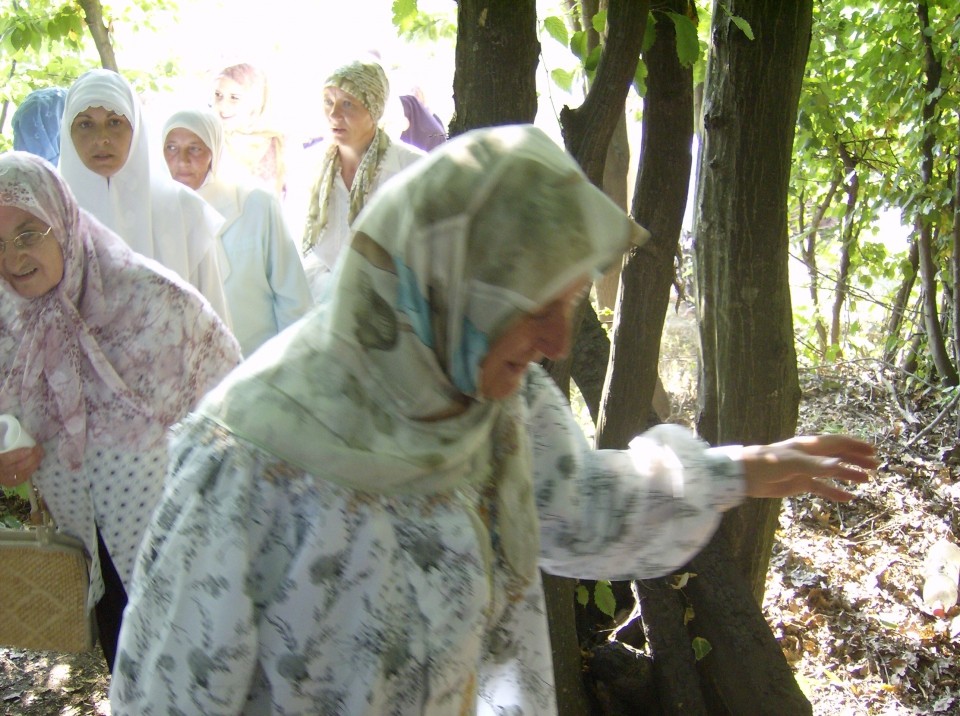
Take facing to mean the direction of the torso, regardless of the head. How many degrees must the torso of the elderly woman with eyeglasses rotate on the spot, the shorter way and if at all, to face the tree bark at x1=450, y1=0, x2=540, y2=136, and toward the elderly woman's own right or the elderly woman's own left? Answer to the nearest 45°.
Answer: approximately 135° to the elderly woman's own left

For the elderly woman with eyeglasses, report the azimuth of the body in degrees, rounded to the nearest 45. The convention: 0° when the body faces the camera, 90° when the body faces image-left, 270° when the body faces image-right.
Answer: approximately 45°

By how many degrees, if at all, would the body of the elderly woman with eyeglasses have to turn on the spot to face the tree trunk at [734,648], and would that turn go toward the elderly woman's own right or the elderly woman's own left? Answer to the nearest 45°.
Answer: approximately 135° to the elderly woman's own left

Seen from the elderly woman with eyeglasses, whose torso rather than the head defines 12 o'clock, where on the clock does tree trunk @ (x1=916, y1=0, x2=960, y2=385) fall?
The tree trunk is roughly at 7 o'clock from the elderly woman with eyeglasses.

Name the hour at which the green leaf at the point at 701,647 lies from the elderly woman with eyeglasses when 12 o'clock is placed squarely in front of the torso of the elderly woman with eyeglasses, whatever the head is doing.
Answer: The green leaf is roughly at 8 o'clock from the elderly woman with eyeglasses.

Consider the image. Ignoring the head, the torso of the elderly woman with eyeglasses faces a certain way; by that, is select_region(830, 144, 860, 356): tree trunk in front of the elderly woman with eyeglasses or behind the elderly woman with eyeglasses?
behind

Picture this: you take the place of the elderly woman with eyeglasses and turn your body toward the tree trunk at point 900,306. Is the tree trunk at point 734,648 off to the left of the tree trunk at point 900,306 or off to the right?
right
